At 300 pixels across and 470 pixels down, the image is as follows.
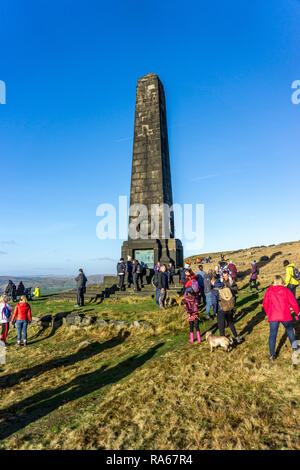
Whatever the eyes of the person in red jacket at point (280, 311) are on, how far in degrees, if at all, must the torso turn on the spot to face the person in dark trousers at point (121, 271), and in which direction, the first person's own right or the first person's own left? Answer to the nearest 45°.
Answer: approximately 45° to the first person's own left

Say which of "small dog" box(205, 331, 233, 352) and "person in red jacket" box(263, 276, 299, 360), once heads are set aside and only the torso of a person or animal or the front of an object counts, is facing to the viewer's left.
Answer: the small dog

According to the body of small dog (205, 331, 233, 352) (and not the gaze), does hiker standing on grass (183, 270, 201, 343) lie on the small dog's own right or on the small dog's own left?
on the small dog's own right

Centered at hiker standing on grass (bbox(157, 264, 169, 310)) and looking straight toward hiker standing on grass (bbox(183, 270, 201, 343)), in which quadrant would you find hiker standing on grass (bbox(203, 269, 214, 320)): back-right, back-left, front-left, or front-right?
front-left

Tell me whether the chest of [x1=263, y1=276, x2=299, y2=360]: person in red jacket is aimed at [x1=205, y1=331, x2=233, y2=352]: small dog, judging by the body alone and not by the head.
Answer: no

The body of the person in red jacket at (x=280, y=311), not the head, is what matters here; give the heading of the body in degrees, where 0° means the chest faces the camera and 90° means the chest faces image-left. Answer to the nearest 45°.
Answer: approximately 180°

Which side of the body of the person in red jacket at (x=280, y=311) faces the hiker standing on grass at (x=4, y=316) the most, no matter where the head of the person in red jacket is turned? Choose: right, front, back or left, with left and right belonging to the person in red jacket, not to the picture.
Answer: left

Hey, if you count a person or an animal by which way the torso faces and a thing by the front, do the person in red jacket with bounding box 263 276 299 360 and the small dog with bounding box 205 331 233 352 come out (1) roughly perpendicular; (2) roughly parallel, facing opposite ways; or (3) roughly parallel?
roughly perpendicular

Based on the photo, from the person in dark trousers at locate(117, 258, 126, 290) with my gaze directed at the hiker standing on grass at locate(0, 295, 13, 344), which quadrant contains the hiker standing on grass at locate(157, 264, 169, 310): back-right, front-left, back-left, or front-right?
front-left

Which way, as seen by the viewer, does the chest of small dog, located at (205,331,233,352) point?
to the viewer's left

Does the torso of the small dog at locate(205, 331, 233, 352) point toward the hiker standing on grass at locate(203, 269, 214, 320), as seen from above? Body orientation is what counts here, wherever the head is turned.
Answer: no

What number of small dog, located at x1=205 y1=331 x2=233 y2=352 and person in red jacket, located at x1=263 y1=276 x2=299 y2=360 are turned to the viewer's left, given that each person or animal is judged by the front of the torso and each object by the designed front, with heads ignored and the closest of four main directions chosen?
1
